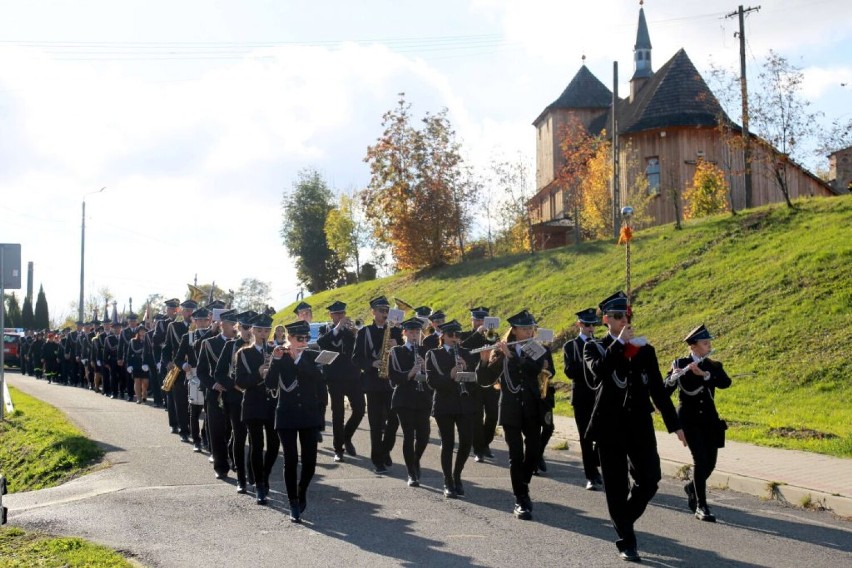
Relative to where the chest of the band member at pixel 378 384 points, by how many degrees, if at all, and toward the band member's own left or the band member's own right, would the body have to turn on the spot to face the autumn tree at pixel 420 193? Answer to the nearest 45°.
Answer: approximately 135° to the band member's own left

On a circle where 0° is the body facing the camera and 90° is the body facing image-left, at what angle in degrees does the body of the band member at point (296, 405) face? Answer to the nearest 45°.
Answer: approximately 0°

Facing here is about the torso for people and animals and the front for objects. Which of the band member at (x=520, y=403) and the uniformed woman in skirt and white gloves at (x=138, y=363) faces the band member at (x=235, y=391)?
the uniformed woman in skirt and white gloves at (x=138, y=363)

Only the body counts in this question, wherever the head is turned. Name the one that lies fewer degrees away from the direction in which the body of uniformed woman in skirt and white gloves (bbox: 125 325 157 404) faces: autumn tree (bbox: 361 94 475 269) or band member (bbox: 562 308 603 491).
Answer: the band member

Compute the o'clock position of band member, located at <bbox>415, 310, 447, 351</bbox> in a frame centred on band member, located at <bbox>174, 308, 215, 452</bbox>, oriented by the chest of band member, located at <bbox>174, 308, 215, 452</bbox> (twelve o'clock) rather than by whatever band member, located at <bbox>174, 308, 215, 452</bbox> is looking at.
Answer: band member, located at <bbox>415, 310, 447, 351</bbox> is roughly at 11 o'clock from band member, located at <bbox>174, 308, 215, 452</bbox>.

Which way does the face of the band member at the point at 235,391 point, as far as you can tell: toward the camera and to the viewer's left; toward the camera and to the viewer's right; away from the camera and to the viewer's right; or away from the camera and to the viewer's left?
toward the camera and to the viewer's right

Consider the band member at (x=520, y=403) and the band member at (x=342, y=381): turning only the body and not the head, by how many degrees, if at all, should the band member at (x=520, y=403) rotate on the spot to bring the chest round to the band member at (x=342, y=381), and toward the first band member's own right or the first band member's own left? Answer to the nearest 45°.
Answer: approximately 135° to the first band member's own right

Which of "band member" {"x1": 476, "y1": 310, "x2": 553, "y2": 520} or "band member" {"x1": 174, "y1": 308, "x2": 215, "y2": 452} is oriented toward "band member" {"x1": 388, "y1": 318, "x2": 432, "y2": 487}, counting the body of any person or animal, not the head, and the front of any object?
"band member" {"x1": 174, "y1": 308, "x2": 215, "y2": 452}

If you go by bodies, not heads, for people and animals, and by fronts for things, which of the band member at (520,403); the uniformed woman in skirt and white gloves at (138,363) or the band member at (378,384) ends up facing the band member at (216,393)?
the uniformed woman in skirt and white gloves at (138,363)

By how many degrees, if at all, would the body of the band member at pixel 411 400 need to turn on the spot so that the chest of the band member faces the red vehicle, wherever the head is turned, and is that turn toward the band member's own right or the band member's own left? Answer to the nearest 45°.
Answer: approximately 135° to the band member's own right

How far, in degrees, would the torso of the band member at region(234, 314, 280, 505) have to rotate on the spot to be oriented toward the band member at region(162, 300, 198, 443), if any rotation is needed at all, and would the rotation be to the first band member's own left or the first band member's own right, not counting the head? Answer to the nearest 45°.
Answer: approximately 135° to the first band member's own left
